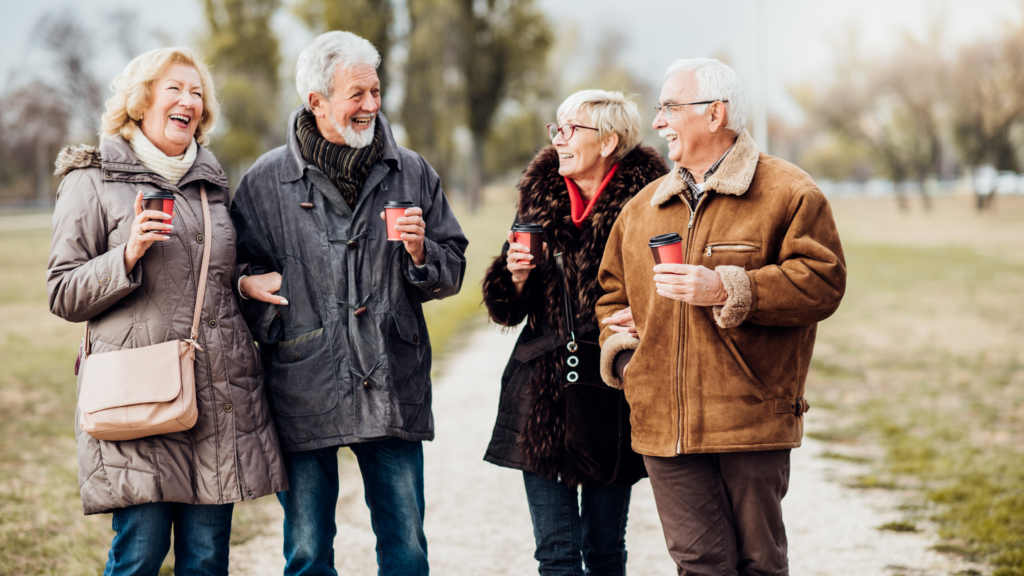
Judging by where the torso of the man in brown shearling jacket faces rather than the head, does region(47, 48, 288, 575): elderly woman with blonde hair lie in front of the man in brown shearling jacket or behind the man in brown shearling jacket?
in front

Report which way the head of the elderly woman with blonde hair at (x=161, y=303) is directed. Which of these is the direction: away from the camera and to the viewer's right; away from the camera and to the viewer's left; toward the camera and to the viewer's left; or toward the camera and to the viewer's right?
toward the camera and to the viewer's right

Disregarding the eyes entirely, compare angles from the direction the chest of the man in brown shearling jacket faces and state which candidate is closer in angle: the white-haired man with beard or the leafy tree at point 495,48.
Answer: the white-haired man with beard

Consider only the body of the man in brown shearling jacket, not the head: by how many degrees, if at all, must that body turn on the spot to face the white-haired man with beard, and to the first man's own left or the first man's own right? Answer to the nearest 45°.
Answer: approximately 45° to the first man's own right

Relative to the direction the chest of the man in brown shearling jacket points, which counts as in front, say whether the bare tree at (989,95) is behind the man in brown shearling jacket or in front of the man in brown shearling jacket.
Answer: behind

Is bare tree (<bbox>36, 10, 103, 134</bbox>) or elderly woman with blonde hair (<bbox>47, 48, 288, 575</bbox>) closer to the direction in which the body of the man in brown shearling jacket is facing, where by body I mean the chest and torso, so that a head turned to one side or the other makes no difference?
the elderly woman with blonde hair

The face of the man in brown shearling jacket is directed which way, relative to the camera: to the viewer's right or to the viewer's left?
to the viewer's left

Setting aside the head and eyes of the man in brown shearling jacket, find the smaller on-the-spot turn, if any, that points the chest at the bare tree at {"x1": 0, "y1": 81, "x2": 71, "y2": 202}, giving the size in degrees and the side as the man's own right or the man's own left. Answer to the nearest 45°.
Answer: approximately 90° to the man's own right

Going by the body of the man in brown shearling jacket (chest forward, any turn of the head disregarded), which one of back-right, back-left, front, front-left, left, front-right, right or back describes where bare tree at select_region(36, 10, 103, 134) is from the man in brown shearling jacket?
right

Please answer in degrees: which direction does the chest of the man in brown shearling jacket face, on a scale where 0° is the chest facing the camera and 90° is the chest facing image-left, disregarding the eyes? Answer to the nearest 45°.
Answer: approximately 45°

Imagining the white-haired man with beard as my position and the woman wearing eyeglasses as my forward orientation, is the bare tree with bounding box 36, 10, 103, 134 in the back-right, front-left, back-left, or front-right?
back-left

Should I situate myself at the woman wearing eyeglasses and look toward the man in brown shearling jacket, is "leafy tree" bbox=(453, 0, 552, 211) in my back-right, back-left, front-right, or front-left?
back-left

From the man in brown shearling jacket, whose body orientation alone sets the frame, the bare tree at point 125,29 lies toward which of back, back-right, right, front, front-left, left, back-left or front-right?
right
